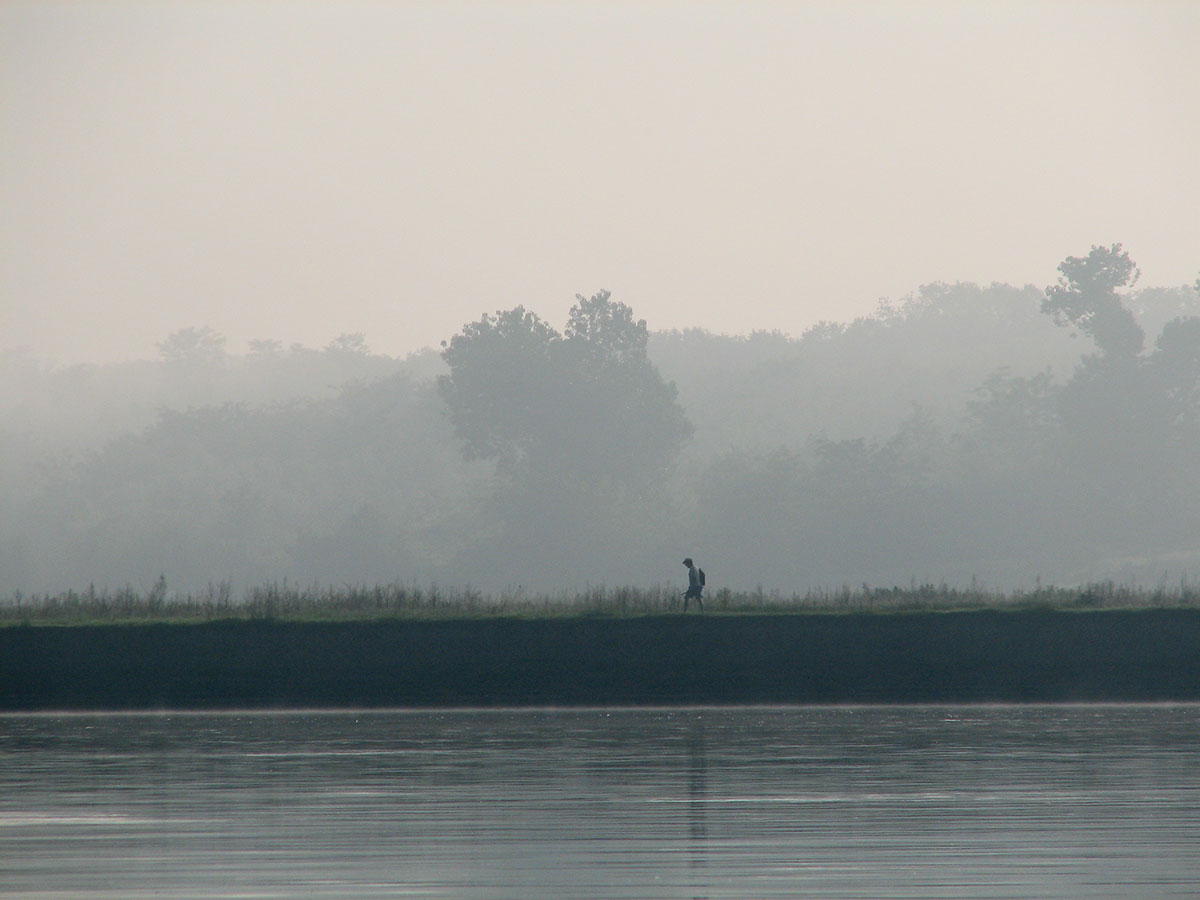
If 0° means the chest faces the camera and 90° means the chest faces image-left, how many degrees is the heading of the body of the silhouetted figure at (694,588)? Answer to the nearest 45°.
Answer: approximately 90°
